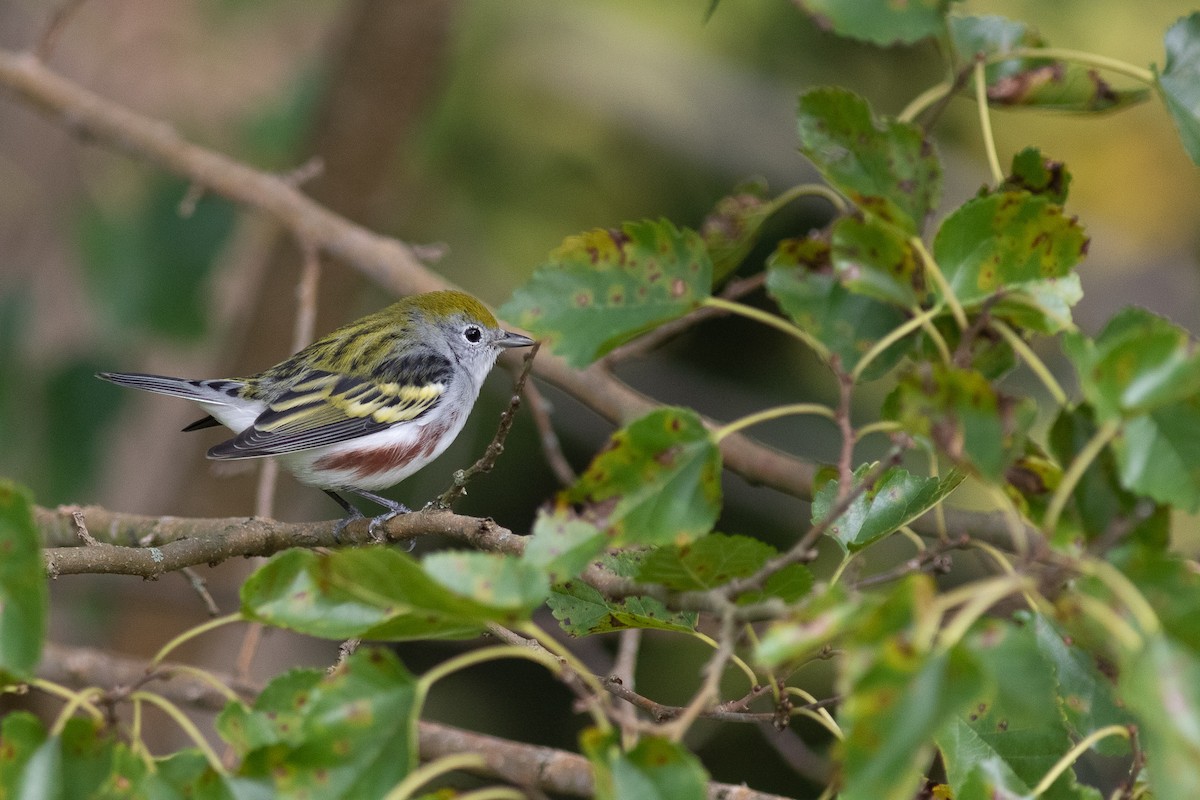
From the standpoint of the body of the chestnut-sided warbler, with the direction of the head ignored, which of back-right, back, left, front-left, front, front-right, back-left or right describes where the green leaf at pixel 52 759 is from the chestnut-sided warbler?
right

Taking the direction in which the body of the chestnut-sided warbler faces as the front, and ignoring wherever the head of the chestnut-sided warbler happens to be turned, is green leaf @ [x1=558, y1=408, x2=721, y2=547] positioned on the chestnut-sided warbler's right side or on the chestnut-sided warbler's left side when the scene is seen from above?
on the chestnut-sided warbler's right side

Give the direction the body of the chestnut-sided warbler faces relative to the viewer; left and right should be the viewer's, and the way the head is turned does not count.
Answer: facing to the right of the viewer

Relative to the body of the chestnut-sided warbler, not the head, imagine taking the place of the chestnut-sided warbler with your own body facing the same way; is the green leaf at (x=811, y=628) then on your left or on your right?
on your right

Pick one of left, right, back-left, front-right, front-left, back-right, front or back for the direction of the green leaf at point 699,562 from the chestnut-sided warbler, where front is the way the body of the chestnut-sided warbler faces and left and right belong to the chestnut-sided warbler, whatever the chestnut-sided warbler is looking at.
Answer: front

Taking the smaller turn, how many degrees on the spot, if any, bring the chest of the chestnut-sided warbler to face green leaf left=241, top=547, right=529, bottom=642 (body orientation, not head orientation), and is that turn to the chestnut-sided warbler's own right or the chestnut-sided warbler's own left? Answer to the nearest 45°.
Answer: approximately 90° to the chestnut-sided warbler's own right

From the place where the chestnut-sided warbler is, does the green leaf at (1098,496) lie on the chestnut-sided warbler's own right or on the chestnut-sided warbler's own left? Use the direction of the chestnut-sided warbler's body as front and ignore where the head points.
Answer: on the chestnut-sided warbler's own right

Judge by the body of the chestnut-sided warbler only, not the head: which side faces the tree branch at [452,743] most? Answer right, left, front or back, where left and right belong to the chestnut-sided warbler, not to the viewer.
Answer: right
